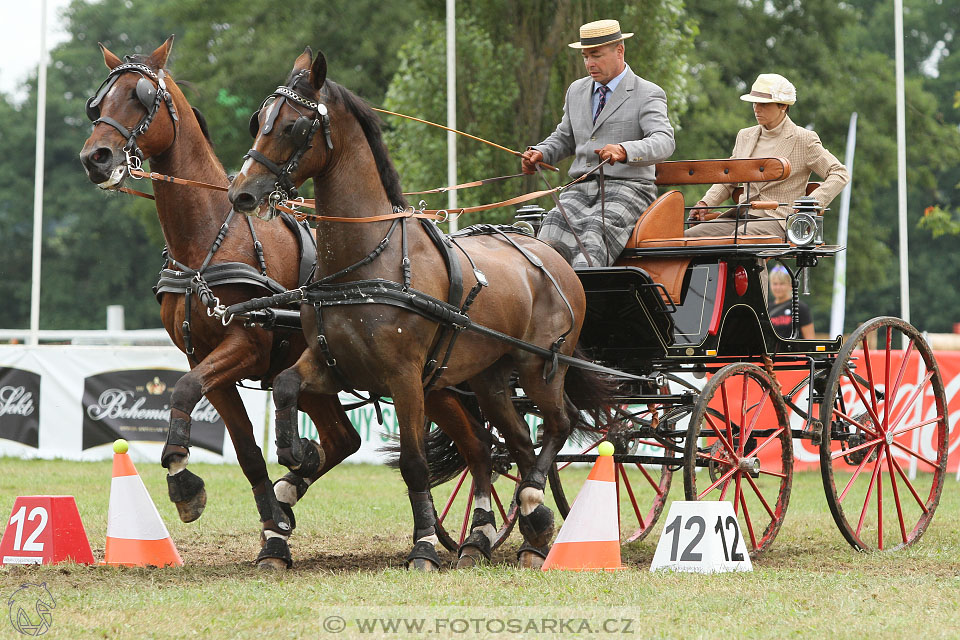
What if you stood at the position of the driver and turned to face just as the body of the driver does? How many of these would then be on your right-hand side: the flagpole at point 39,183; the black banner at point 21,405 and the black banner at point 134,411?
3

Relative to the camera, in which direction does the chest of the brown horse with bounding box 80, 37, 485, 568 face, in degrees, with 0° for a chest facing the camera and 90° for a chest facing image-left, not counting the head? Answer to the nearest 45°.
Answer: approximately 45°

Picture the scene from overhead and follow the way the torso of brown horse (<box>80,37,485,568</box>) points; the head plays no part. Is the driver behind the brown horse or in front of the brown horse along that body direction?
behind

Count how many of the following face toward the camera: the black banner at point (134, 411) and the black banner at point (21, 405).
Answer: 2
